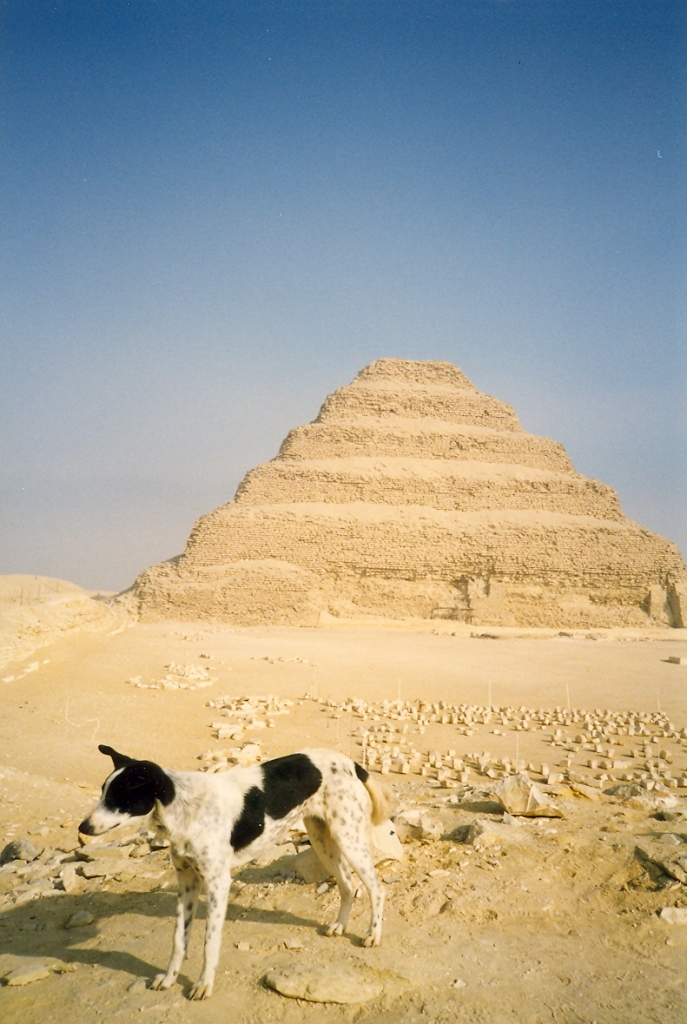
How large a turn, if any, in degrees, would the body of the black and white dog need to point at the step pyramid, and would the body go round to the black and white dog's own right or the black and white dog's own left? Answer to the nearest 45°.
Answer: approximately 135° to the black and white dog's own right

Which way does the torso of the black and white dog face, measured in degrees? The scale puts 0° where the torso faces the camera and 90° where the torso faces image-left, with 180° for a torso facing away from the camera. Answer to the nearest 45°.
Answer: approximately 45°
